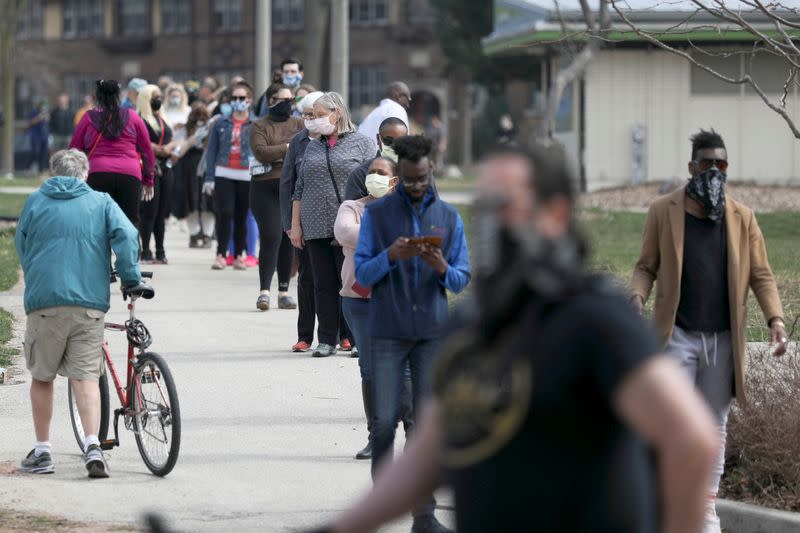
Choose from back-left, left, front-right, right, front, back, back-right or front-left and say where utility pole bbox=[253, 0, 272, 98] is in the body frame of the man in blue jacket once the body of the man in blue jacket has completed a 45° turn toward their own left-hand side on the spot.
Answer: back-left

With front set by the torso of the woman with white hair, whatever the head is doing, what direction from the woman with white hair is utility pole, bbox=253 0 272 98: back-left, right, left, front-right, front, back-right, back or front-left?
back-right

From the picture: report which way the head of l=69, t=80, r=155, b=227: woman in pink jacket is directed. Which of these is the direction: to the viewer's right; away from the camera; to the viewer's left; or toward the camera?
away from the camera

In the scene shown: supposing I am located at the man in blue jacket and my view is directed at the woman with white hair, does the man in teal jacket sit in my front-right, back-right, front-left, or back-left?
front-left

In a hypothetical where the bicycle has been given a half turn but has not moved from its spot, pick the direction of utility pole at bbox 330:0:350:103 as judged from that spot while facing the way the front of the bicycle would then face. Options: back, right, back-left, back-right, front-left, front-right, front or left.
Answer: back-left

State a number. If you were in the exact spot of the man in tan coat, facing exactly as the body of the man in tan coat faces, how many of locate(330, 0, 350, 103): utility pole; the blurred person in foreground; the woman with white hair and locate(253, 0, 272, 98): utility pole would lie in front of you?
1

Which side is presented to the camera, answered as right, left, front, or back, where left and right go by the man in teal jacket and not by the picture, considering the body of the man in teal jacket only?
back

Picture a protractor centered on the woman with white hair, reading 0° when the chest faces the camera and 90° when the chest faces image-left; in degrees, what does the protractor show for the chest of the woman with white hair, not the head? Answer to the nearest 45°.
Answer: approximately 45°

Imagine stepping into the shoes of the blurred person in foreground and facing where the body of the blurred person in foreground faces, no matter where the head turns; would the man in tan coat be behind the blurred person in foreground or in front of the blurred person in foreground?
behind

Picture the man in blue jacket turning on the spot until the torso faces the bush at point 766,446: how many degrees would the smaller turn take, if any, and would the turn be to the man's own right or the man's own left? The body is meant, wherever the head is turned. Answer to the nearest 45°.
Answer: approximately 90° to the man's own left

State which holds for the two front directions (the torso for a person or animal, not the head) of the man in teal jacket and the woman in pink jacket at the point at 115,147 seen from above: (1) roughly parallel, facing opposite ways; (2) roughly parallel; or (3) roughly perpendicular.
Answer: roughly parallel

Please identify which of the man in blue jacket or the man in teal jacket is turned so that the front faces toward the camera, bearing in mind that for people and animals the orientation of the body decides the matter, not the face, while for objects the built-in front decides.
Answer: the man in blue jacket

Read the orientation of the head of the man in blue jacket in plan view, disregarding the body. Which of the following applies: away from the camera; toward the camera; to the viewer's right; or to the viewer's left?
toward the camera

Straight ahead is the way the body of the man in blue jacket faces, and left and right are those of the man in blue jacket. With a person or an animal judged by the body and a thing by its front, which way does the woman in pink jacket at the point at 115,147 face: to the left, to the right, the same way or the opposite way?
the opposite way

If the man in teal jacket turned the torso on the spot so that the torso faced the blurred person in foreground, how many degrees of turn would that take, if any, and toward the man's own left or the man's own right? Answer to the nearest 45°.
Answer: approximately 180°

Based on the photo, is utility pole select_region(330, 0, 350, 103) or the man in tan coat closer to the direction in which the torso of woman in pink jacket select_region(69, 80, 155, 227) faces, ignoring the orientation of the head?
the utility pole

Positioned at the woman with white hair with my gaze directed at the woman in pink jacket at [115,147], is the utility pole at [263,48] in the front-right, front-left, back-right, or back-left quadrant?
front-right

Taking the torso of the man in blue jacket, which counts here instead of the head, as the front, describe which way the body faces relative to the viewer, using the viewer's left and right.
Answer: facing the viewer

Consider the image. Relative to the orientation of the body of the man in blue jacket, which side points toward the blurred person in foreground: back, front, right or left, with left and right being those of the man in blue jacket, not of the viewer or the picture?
front
